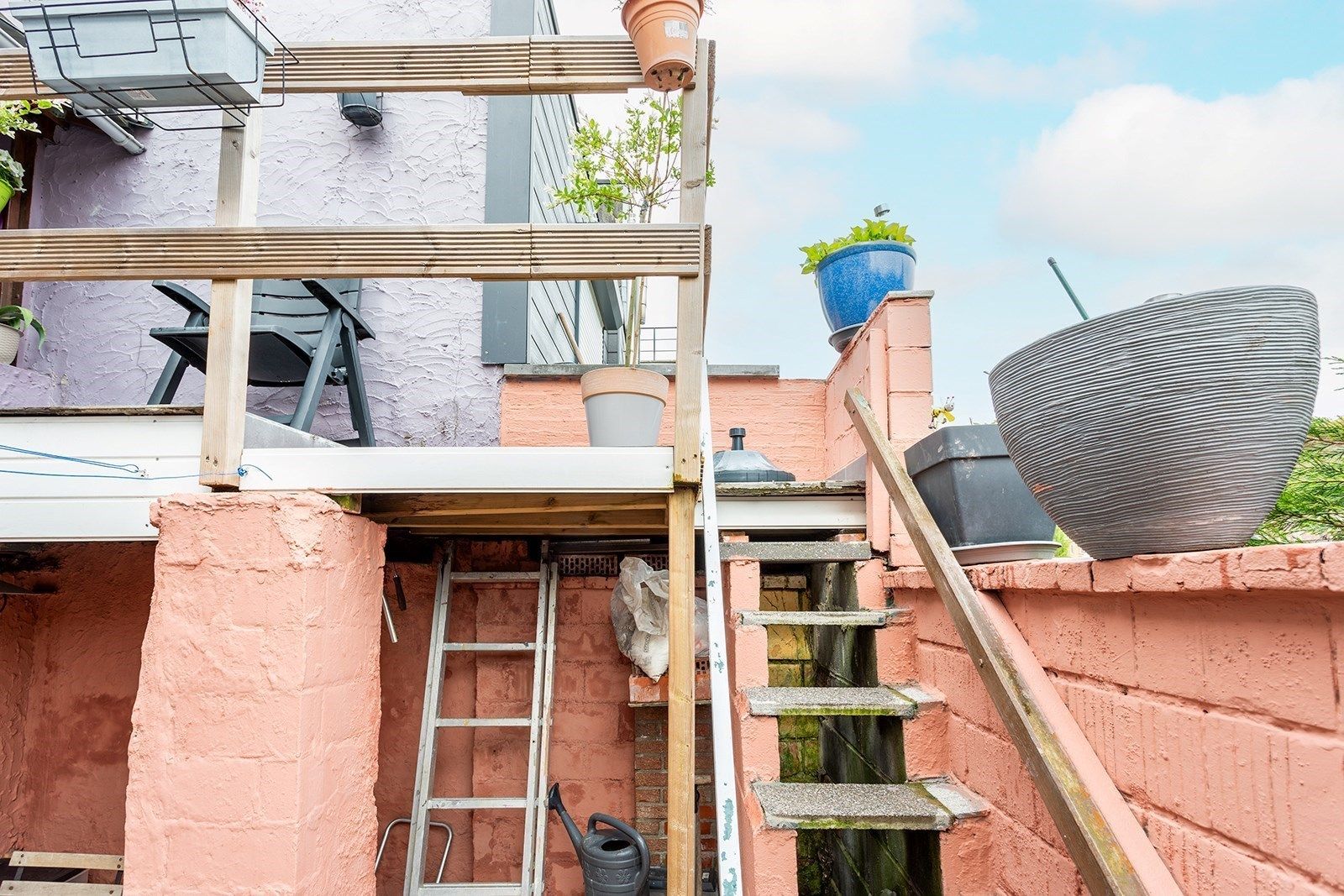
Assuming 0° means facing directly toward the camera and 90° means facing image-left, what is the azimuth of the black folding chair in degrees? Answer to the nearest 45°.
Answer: approximately 45°

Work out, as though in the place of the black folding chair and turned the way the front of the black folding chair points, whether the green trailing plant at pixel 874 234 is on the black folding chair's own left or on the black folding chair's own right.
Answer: on the black folding chair's own left

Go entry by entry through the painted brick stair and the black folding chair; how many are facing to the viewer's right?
0

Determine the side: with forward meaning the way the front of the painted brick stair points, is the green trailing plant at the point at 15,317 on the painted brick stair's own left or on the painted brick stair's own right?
on the painted brick stair's own right

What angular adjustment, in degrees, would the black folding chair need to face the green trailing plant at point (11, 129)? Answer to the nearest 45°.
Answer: approximately 45° to its right

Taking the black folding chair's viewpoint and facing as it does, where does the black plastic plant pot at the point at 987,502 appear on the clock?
The black plastic plant pot is roughly at 9 o'clock from the black folding chair.

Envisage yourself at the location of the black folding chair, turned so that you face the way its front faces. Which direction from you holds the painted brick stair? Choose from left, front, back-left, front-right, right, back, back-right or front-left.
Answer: left

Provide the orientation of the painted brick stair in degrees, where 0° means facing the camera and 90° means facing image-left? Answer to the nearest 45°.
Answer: approximately 0°

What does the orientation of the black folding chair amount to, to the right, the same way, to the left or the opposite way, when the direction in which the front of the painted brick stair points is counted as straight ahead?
the same way

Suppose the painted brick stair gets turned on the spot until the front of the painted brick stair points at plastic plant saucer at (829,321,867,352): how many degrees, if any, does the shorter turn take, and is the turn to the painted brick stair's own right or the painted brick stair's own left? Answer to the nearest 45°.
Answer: approximately 180°
